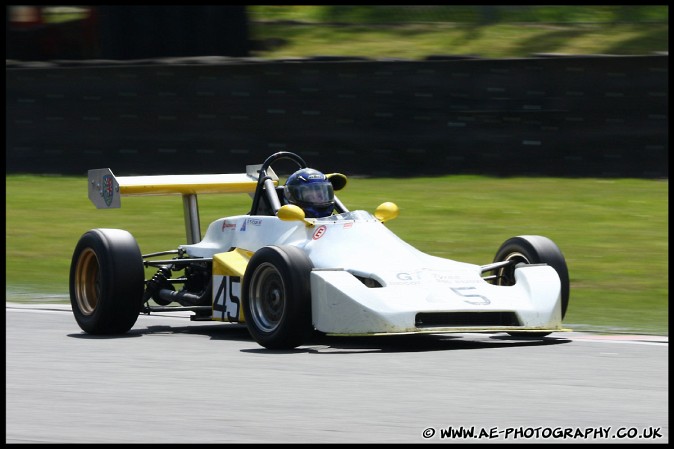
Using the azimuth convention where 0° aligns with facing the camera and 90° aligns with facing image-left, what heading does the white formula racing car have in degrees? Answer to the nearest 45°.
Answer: approximately 315°
